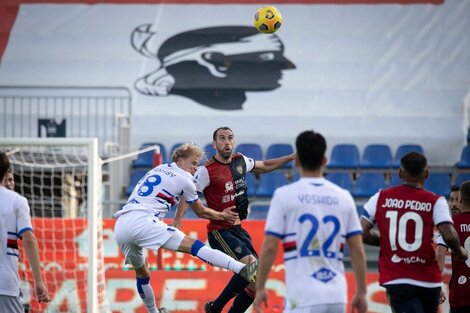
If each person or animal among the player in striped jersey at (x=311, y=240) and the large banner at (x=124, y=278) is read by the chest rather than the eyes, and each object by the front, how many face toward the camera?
1

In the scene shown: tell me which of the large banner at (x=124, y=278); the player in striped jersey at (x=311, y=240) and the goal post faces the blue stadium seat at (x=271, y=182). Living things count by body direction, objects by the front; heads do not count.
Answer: the player in striped jersey

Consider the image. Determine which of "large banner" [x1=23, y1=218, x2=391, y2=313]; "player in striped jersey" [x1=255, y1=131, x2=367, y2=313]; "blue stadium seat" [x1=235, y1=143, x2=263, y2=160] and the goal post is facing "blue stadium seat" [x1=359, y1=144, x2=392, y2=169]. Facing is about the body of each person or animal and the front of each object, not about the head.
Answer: the player in striped jersey

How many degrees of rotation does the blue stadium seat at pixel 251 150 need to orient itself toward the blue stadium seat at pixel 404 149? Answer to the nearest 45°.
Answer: approximately 90° to its left

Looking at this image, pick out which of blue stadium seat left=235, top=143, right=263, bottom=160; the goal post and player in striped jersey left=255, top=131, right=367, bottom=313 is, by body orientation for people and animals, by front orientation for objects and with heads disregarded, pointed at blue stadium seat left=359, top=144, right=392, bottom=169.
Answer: the player in striped jersey

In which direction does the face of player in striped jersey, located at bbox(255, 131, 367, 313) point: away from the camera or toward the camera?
away from the camera

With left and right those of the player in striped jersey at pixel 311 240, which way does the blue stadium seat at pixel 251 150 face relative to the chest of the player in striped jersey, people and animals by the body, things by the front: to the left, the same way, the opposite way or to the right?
the opposite way

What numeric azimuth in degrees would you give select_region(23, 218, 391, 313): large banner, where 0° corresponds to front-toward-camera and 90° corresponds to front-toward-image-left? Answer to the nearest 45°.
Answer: approximately 0°

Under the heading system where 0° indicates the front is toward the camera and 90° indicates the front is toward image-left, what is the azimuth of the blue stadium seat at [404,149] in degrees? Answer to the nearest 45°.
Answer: approximately 0°

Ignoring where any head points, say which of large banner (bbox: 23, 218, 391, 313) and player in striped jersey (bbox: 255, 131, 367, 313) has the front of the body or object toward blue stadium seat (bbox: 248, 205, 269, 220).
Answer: the player in striped jersey

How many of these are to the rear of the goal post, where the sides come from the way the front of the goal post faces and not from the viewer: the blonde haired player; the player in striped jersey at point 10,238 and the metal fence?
1
